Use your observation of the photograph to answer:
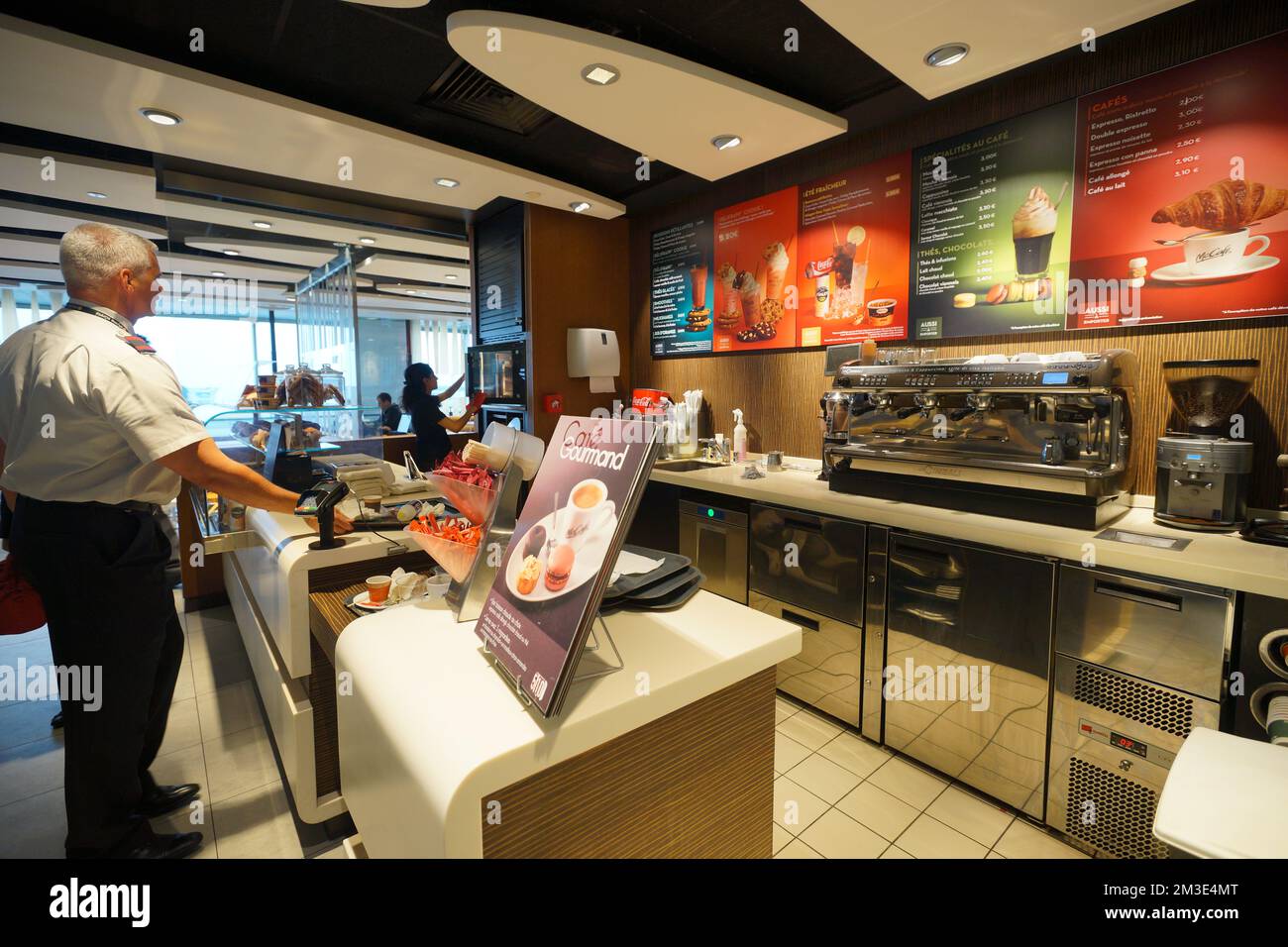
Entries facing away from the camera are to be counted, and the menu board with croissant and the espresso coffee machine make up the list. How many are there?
0

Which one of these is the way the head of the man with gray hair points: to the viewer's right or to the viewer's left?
to the viewer's right

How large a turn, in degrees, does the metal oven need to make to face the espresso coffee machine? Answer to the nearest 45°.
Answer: approximately 90° to its left

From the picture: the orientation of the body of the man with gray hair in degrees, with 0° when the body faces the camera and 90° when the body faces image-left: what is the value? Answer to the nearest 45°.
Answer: approximately 225°
